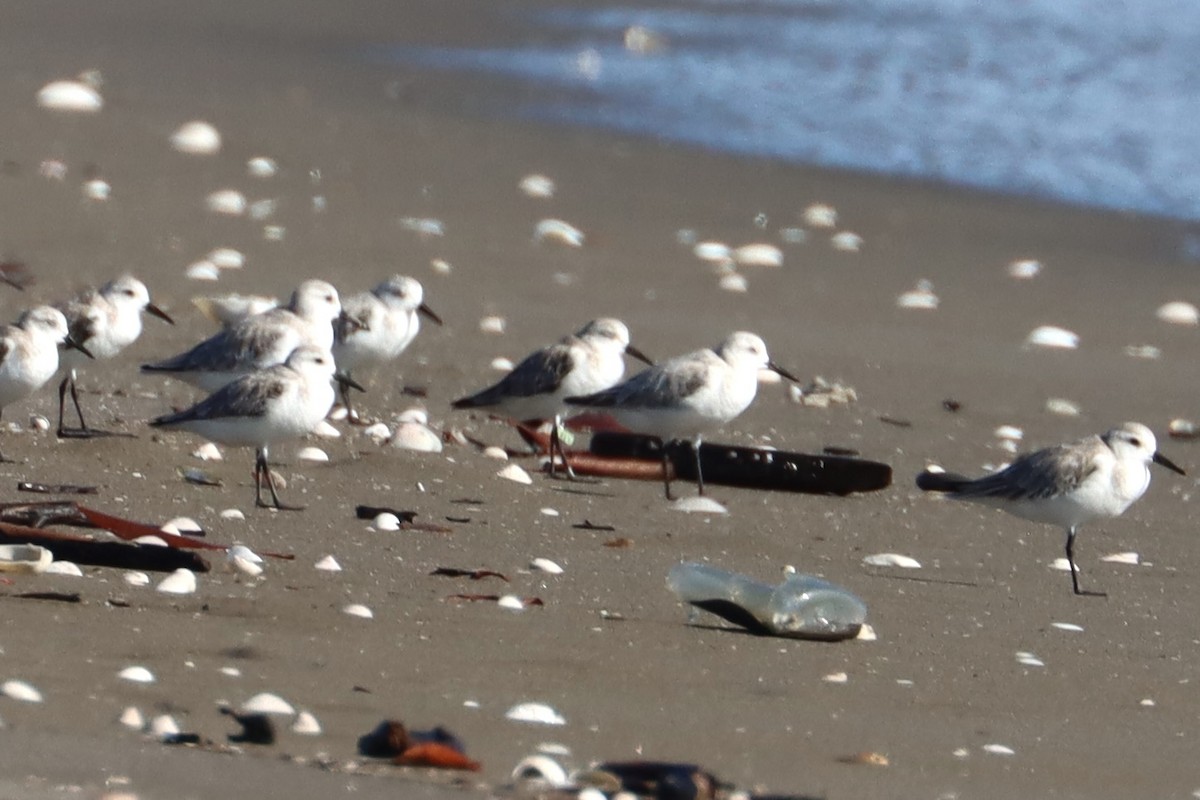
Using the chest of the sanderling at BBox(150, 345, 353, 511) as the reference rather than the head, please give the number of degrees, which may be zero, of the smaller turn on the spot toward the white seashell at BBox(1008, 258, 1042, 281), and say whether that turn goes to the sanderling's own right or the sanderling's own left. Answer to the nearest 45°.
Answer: approximately 45° to the sanderling's own left

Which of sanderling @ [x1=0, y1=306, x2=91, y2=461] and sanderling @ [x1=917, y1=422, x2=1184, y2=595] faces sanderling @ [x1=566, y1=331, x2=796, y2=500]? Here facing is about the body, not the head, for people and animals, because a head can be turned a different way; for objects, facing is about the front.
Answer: sanderling @ [x1=0, y1=306, x2=91, y2=461]

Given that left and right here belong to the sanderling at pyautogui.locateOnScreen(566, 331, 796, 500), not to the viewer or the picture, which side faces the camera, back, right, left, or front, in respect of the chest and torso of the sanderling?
right

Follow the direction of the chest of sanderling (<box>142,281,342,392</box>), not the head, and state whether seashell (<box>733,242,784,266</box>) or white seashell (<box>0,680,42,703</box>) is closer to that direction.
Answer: the seashell

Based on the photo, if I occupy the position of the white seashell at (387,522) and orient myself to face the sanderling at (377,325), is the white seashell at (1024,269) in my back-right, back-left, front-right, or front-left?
front-right

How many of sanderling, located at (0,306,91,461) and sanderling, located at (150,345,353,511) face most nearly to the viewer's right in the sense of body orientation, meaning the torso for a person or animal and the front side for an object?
2

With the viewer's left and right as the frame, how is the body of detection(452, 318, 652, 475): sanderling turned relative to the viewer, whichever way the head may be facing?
facing to the right of the viewer

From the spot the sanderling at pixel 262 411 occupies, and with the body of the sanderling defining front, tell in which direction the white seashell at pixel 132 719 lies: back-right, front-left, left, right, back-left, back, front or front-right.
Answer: right

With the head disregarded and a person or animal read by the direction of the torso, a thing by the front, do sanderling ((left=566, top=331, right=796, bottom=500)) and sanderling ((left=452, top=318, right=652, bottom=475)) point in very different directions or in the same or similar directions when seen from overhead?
same or similar directions

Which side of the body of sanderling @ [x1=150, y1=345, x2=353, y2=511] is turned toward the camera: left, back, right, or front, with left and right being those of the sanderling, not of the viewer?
right

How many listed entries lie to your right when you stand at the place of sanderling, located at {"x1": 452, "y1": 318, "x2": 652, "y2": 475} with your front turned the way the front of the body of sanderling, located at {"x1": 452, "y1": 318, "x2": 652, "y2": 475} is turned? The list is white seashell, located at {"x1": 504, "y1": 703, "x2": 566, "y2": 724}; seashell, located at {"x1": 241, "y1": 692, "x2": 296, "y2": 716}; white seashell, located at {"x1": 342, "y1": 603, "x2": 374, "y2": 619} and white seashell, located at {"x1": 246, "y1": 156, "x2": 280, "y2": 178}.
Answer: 3

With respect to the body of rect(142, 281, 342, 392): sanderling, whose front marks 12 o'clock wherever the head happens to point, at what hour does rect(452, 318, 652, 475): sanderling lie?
rect(452, 318, 652, 475): sanderling is roughly at 12 o'clock from rect(142, 281, 342, 392): sanderling.

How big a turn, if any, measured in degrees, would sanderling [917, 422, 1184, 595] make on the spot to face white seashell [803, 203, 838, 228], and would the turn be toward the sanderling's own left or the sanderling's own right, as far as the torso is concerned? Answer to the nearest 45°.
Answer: approximately 90° to the sanderling's own left

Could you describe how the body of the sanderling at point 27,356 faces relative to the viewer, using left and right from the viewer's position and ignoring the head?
facing to the right of the viewer

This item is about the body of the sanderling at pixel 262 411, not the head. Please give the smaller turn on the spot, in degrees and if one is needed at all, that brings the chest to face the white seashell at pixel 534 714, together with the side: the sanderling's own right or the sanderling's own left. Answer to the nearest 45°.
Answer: approximately 90° to the sanderling's own right

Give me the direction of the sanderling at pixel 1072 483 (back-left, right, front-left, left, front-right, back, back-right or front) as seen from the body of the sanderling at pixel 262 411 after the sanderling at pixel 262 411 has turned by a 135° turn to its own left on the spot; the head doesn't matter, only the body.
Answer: back-right

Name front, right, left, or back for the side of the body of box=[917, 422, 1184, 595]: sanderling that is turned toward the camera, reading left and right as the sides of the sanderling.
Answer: right

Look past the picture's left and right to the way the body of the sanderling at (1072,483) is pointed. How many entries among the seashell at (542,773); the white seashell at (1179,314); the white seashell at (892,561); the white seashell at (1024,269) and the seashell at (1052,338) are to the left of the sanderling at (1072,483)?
3

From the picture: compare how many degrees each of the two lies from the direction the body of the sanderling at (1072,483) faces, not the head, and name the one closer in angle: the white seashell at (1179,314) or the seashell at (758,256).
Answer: the white seashell

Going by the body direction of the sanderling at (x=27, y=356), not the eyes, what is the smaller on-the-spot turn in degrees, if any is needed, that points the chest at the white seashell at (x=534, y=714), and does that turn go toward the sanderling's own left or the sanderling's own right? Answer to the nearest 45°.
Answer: approximately 45° to the sanderling's own right
